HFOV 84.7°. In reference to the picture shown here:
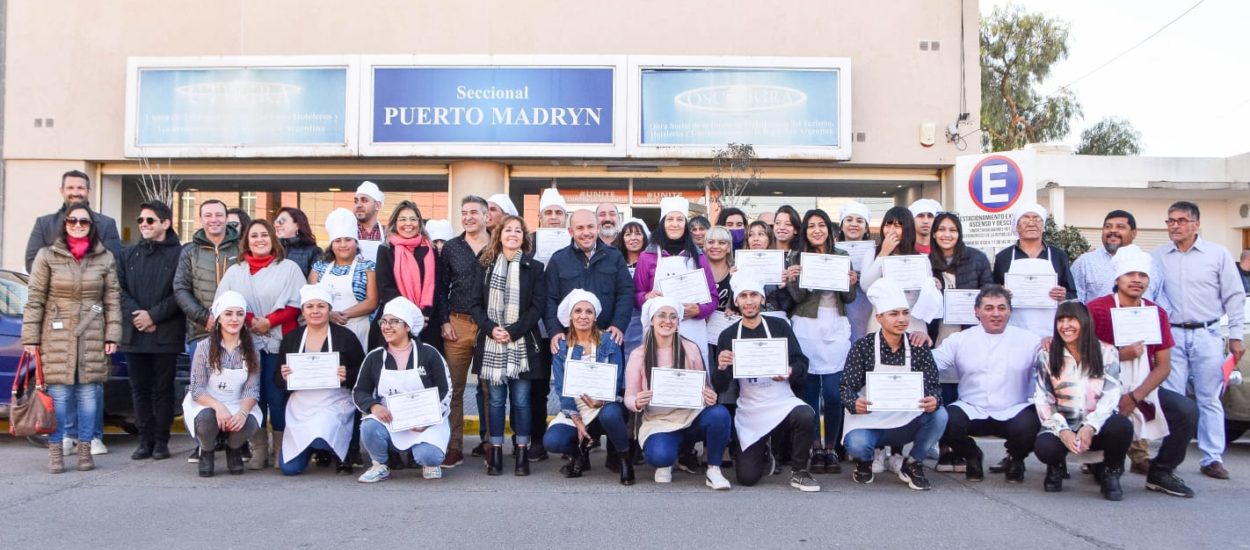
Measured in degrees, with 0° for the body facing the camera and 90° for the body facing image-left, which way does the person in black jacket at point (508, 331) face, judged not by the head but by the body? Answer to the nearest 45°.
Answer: approximately 0°

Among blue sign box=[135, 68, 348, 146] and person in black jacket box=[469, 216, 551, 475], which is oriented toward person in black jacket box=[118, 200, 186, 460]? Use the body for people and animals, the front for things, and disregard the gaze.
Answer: the blue sign

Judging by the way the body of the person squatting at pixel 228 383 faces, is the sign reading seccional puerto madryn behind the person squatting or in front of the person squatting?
behind

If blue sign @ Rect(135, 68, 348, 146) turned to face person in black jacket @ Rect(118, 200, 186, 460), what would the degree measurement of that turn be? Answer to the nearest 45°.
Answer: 0° — it already faces them

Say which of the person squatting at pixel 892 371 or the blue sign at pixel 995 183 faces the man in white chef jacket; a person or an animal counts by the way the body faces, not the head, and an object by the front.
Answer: the blue sign

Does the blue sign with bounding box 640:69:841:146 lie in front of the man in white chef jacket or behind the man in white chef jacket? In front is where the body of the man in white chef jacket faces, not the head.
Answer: behind

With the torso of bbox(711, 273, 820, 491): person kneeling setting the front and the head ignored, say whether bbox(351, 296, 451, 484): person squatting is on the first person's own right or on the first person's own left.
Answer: on the first person's own right

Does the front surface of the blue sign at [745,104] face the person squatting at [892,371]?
yes

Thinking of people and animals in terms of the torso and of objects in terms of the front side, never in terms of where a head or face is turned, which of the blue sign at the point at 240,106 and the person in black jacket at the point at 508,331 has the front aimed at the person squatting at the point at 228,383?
the blue sign

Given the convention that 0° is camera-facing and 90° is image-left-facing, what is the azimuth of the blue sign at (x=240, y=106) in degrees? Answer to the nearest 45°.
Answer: approximately 0°

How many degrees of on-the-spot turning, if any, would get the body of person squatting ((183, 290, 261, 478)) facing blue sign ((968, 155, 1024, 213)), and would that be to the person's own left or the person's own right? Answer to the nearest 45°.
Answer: approximately 90° to the person's own left
